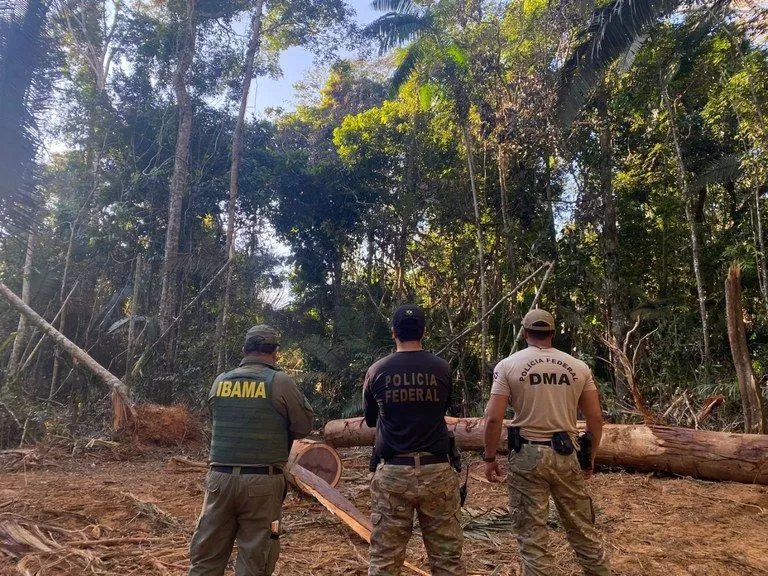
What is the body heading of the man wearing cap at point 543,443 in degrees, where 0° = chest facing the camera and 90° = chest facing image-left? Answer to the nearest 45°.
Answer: approximately 180°

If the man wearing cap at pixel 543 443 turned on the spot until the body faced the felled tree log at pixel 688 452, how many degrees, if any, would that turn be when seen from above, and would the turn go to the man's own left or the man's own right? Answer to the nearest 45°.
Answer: approximately 45° to the man's own right

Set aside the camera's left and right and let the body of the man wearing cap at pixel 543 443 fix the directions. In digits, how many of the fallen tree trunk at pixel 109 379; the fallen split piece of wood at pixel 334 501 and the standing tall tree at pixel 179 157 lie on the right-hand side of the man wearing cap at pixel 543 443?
0

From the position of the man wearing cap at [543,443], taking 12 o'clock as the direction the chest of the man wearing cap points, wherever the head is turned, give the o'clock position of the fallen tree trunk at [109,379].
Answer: The fallen tree trunk is roughly at 10 o'clock from the man wearing cap.

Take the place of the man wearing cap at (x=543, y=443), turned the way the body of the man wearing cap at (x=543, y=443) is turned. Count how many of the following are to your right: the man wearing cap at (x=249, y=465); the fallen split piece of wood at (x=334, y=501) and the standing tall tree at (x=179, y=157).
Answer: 0

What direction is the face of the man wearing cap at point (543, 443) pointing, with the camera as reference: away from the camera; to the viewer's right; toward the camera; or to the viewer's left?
away from the camera

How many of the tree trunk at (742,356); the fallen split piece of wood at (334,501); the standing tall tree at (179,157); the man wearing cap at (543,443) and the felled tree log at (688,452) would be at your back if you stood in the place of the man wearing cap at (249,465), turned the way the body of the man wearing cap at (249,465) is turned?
0

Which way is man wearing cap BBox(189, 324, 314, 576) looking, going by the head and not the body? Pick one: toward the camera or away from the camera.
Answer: away from the camera

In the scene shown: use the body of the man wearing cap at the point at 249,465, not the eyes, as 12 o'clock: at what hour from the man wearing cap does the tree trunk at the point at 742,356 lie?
The tree trunk is roughly at 1 o'clock from the man wearing cap.

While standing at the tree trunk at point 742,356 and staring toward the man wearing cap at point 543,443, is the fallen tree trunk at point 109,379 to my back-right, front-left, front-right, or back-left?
front-right

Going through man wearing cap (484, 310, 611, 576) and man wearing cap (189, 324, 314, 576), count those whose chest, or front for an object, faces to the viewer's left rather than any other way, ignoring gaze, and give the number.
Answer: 0

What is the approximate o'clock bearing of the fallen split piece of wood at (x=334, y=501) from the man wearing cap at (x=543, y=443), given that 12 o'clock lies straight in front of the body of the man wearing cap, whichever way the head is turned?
The fallen split piece of wood is roughly at 10 o'clock from the man wearing cap.

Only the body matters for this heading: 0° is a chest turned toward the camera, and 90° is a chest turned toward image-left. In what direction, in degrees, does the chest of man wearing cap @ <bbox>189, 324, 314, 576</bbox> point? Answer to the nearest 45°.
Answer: approximately 225°

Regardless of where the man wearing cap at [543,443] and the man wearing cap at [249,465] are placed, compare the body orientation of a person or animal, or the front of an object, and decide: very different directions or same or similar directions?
same or similar directions
